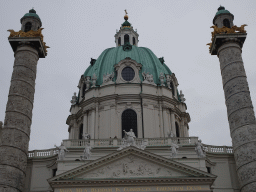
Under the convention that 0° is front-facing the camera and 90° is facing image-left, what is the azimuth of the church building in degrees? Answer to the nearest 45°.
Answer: approximately 0°
